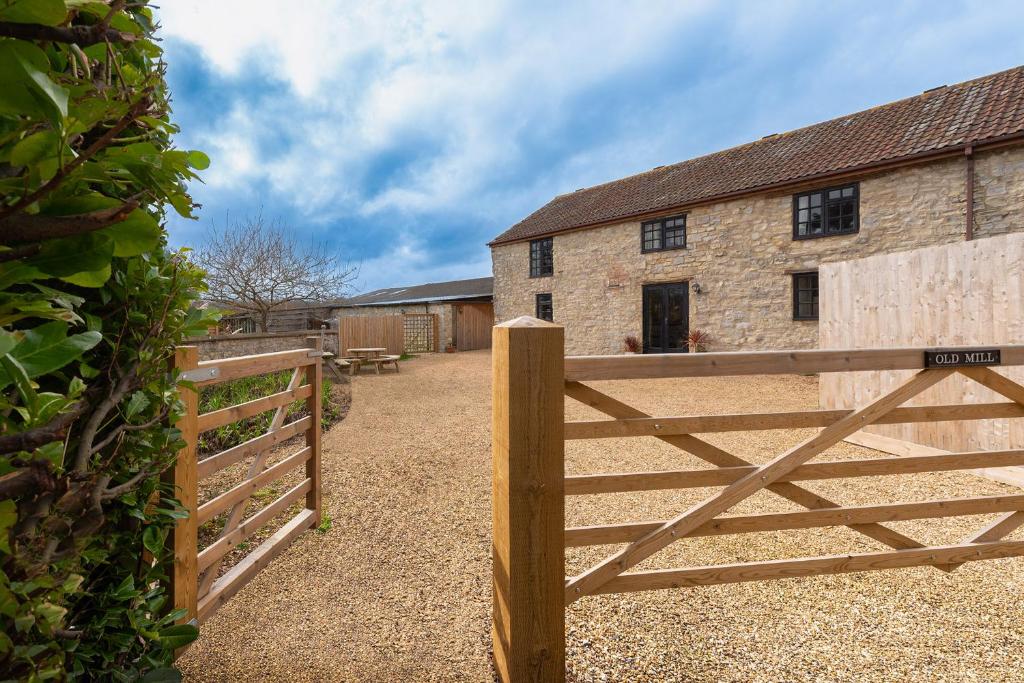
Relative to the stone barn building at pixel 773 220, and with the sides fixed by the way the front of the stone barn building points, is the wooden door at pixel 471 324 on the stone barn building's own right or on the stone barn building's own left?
on the stone barn building's own right

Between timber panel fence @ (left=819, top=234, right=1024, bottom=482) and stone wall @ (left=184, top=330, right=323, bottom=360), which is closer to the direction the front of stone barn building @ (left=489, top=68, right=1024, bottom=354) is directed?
the stone wall

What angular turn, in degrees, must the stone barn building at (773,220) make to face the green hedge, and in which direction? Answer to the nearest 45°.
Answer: approximately 45° to its left

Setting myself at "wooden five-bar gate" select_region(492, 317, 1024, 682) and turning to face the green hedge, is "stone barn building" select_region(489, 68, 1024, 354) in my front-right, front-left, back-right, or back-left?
back-right

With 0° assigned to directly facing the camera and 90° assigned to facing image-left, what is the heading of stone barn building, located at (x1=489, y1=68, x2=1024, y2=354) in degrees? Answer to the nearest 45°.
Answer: approximately 45°

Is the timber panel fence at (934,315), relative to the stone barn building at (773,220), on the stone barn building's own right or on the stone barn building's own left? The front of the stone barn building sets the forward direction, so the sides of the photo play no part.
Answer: on the stone barn building's own left
